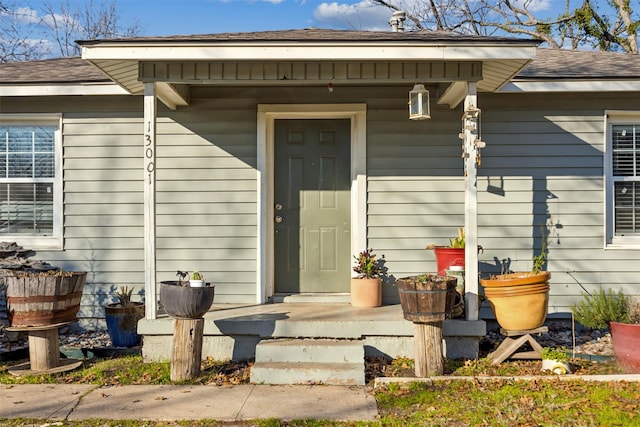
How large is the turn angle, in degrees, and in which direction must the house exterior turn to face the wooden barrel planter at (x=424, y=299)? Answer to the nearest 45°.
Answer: approximately 45° to its left

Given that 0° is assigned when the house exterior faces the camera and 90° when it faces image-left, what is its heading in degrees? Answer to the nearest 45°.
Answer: approximately 0°

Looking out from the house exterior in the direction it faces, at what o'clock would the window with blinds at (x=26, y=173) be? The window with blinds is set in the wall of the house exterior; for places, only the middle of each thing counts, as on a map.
The window with blinds is roughly at 3 o'clock from the house exterior.

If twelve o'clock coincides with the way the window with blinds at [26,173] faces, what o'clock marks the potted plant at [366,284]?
The potted plant is roughly at 10 o'clock from the window with blinds.

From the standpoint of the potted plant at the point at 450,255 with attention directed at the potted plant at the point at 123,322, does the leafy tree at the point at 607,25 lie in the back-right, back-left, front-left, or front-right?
back-right

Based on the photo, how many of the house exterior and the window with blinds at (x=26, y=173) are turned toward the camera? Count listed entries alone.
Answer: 2

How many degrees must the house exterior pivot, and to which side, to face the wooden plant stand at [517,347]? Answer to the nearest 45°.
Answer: approximately 45° to its left

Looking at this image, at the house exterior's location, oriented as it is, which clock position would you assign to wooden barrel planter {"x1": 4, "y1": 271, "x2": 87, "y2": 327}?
The wooden barrel planter is roughly at 2 o'clock from the house exterior.
